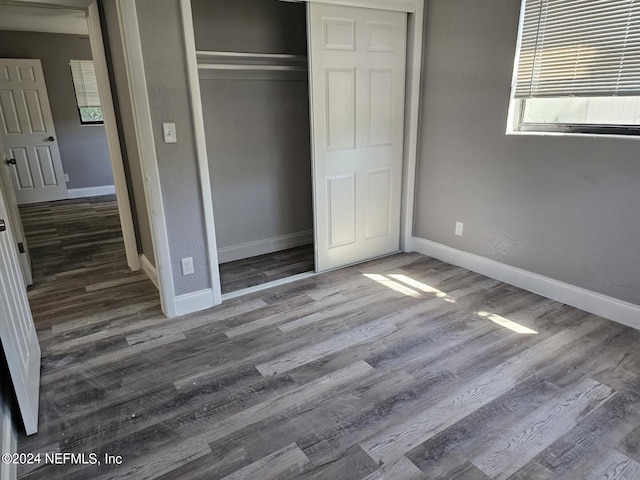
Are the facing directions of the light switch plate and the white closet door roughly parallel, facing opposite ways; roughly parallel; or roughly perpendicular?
roughly parallel

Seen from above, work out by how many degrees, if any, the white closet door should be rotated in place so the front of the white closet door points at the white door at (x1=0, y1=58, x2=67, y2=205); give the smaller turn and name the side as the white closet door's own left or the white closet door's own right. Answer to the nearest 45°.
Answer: approximately 180°

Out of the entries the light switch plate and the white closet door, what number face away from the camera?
0

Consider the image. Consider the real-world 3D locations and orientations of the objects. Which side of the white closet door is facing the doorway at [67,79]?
right

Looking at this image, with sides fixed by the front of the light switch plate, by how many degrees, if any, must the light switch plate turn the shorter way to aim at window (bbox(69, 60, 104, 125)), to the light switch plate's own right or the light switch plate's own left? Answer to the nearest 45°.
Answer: approximately 180°

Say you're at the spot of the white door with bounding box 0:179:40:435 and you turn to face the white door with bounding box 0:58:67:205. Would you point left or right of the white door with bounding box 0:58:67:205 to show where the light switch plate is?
right

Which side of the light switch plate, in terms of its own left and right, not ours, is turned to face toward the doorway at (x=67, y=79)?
back

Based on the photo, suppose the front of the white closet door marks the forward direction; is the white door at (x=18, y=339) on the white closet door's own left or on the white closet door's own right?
on the white closet door's own right

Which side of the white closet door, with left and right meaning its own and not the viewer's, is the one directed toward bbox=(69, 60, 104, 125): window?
back

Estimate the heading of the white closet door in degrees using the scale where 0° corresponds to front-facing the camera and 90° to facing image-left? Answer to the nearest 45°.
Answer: approximately 315°

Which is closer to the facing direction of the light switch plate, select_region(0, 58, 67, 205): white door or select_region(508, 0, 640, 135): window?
the window

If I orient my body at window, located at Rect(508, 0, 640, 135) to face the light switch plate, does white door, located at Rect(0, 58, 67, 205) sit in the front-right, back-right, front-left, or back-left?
front-right

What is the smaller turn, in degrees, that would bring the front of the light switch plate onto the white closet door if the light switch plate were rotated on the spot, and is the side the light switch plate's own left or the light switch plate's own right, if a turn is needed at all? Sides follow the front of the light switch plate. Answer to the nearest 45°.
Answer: approximately 90° to the light switch plate's own left

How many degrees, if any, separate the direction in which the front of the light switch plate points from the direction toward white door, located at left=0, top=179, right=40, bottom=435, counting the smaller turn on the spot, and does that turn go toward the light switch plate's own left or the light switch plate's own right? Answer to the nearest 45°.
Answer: approximately 45° to the light switch plate's own right

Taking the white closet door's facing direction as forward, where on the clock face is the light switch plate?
The light switch plate is roughly at 3 o'clock from the white closet door.

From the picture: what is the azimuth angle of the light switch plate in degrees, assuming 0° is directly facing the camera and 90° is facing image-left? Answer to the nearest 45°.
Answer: approximately 0°
